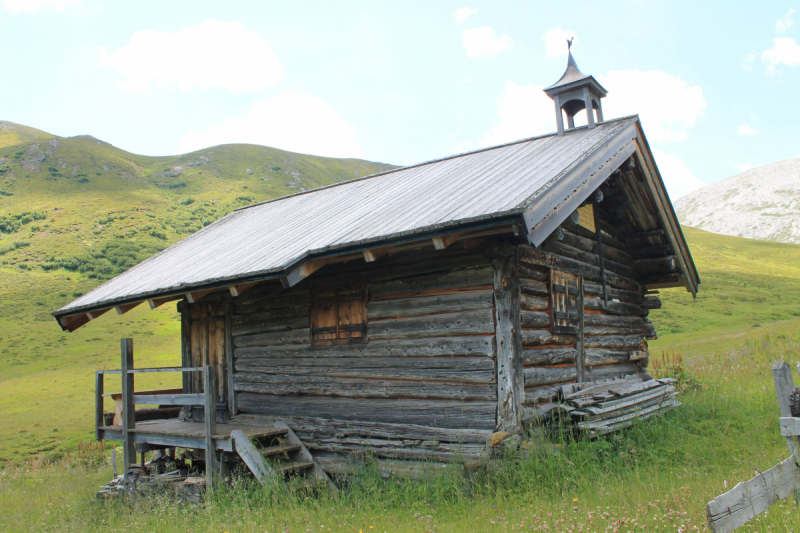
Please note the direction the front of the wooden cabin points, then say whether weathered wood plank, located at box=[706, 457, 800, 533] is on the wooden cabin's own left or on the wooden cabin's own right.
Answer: on the wooden cabin's own left

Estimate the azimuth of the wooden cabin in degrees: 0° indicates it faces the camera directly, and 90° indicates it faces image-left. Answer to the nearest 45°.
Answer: approximately 45°
